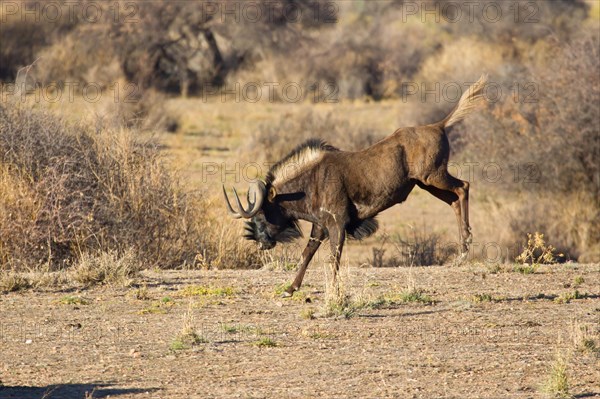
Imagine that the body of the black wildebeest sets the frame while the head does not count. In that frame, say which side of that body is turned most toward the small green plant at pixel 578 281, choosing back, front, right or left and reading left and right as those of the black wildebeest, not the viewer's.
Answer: back

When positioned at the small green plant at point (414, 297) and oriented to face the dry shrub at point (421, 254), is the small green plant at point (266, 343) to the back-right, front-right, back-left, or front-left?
back-left

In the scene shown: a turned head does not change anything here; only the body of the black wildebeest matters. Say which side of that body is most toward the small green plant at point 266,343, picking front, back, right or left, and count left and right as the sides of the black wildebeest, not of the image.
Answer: left

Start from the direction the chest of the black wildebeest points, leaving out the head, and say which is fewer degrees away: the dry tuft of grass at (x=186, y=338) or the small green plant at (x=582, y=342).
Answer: the dry tuft of grass

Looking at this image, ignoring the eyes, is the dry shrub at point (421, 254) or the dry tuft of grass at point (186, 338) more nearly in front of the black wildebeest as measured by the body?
the dry tuft of grass

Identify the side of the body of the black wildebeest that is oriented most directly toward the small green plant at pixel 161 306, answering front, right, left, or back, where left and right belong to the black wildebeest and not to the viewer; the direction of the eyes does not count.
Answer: front

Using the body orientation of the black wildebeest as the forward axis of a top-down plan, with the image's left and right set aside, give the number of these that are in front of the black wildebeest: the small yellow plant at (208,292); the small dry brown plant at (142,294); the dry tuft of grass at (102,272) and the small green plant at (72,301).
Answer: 4

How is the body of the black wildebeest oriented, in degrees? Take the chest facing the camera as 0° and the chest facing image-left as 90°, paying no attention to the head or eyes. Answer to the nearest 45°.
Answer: approximately 90°

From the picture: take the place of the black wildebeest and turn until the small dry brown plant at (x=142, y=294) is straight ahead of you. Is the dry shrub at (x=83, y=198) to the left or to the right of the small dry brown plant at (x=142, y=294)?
right

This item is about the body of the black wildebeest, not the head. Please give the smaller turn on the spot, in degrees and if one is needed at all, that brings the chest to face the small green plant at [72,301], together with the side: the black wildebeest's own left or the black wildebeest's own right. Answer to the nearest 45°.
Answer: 0° — it already faces it

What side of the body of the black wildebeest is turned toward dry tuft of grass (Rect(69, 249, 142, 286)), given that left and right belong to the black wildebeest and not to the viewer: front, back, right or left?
front

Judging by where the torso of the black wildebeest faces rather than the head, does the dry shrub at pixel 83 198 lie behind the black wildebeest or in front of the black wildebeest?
in front

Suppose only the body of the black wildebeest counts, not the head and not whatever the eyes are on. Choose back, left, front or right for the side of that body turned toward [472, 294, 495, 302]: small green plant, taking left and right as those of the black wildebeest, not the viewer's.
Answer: back
